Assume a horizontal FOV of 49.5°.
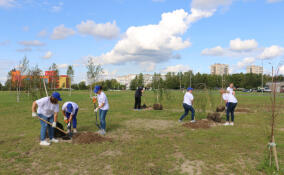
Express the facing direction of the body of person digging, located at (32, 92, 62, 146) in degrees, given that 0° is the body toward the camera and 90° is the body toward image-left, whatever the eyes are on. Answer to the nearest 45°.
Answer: approximately 315°

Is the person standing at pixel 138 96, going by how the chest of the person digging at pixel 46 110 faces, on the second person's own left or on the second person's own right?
on the second person's own left
